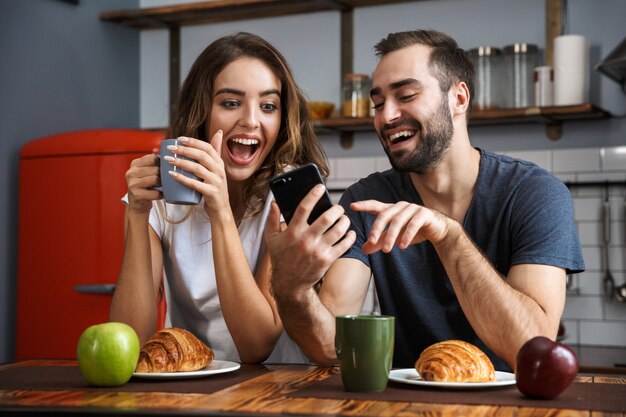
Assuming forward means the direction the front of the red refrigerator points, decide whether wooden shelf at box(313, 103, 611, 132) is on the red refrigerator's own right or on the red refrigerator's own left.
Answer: on the red refrigerator's own left

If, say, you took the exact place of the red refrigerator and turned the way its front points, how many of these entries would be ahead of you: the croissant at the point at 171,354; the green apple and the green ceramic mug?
3

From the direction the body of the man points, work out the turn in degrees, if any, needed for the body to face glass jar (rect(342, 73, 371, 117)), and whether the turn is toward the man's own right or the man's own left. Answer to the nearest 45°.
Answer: approximately 135° to the man's own right

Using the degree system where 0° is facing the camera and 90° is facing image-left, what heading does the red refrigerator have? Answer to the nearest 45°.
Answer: approximately 0°

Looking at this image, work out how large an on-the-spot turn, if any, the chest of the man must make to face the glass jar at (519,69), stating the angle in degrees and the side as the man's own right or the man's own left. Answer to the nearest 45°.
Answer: approximately 135° to the man's own right

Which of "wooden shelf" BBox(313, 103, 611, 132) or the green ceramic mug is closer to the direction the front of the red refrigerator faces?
the green ceramic mug

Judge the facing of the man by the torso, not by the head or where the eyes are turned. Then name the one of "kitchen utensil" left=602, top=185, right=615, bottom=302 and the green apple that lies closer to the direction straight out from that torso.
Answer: the green apple

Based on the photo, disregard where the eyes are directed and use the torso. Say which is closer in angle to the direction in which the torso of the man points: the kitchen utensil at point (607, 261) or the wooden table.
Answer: the wooden table

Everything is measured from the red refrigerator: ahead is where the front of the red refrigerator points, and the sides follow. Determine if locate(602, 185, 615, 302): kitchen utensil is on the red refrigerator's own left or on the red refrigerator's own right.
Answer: on the red refrigerator's own left

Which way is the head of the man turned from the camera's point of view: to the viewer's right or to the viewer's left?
to the viewer's left

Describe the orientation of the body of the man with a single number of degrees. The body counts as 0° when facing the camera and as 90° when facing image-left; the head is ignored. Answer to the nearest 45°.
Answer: approximately 45°
